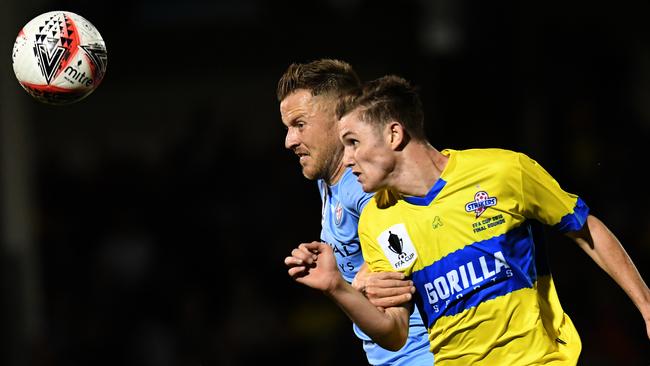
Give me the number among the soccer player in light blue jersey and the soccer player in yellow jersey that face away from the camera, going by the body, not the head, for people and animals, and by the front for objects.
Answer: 0

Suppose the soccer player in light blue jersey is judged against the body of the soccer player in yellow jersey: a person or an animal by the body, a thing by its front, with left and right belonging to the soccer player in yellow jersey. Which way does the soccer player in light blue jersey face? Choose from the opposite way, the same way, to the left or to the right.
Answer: the same way

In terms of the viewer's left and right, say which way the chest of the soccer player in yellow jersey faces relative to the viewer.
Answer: facing the viewer and to the left of the viewer

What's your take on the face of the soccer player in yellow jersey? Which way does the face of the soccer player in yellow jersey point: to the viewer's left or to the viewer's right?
to the viewer's left
